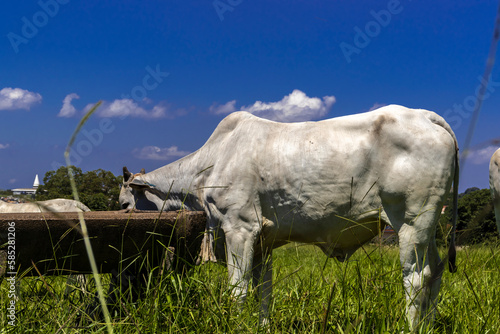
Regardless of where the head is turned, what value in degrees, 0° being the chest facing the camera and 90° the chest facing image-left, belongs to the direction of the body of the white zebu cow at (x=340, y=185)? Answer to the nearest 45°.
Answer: approximately 90°

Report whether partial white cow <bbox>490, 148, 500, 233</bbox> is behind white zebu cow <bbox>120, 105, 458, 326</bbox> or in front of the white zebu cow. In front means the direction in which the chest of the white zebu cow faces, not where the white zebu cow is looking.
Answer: behind

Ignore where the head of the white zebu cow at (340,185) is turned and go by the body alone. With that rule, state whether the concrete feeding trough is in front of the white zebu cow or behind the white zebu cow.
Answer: in front

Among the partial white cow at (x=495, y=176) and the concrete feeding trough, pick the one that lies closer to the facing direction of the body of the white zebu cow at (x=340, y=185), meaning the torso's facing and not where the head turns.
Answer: the concrete feeding trough
